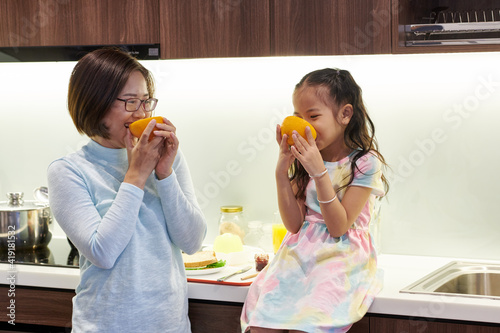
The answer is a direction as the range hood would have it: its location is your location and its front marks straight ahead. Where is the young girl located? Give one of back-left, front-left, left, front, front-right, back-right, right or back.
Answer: front-left

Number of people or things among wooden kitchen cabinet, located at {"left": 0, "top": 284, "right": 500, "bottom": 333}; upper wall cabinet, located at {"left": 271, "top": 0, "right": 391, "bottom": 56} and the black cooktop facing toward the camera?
3

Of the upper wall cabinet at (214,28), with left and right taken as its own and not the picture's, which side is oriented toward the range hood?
right

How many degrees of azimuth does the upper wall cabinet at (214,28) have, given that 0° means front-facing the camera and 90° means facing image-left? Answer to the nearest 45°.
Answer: approximately 0°

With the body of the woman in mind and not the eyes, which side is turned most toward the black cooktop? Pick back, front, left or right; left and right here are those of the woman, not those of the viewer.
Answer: back

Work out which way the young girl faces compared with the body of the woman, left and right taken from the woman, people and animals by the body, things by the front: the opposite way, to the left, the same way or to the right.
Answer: to the right

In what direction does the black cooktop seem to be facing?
toward the camera

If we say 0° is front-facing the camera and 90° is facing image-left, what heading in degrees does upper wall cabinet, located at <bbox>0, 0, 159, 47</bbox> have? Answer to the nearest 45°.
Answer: approximately 0°

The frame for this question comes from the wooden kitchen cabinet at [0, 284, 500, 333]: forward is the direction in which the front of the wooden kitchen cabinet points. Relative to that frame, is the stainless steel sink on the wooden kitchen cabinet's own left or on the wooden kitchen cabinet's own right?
on the wooden kitchen cabinet's own left

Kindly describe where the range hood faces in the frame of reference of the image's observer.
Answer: facing the viewer

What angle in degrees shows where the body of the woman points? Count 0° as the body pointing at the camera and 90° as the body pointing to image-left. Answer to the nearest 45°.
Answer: approximately 315°
